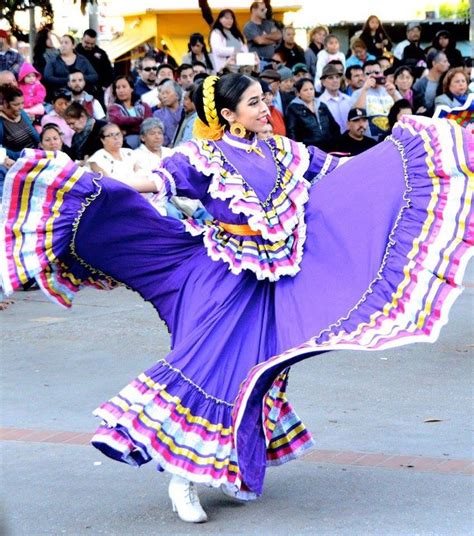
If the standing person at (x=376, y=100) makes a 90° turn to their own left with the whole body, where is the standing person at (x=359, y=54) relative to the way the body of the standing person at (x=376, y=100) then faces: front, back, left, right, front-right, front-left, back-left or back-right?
left

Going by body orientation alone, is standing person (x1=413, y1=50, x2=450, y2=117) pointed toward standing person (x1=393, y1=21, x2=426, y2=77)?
no

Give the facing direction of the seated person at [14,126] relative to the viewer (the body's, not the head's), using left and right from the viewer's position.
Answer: facing the viewer and to the right of the viewer

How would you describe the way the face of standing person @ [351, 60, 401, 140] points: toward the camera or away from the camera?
toward the camera

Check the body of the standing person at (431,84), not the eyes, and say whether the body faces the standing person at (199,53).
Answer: no

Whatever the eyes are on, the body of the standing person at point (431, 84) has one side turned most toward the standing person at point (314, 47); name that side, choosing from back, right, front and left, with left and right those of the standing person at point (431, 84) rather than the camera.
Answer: back

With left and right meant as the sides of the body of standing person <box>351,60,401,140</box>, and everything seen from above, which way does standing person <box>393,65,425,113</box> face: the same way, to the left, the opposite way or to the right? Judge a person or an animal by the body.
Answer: the same way

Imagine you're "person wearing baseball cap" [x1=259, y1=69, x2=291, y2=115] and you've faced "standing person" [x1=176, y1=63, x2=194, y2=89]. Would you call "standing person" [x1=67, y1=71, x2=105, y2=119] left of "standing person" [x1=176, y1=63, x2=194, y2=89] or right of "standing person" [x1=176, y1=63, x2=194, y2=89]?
left

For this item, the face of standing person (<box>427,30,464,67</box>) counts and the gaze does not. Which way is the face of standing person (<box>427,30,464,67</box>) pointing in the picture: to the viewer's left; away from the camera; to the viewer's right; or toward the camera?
toward the camera

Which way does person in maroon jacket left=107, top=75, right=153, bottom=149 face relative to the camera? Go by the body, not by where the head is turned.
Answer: toward the camera

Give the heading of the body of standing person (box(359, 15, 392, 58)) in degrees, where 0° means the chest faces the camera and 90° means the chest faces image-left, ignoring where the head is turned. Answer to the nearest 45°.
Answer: approximately 0°

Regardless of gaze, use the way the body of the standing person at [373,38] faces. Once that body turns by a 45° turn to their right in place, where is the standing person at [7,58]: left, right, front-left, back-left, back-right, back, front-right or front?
front

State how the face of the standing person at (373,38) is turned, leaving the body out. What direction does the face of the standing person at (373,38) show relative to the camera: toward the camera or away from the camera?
toward the camera

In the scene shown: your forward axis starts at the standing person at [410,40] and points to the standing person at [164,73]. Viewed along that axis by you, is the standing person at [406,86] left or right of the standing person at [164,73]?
left

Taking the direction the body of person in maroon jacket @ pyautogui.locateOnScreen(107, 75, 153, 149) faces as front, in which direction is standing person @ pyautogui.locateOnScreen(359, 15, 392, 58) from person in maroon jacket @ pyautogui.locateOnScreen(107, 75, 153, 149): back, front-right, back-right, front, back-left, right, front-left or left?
back-left

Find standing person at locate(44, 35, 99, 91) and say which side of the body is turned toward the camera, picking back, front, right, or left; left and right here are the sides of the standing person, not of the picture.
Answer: front

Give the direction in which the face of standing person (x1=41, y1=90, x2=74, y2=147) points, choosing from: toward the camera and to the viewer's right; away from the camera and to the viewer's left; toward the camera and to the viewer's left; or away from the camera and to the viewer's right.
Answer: toward the camera and to the viewer's right
